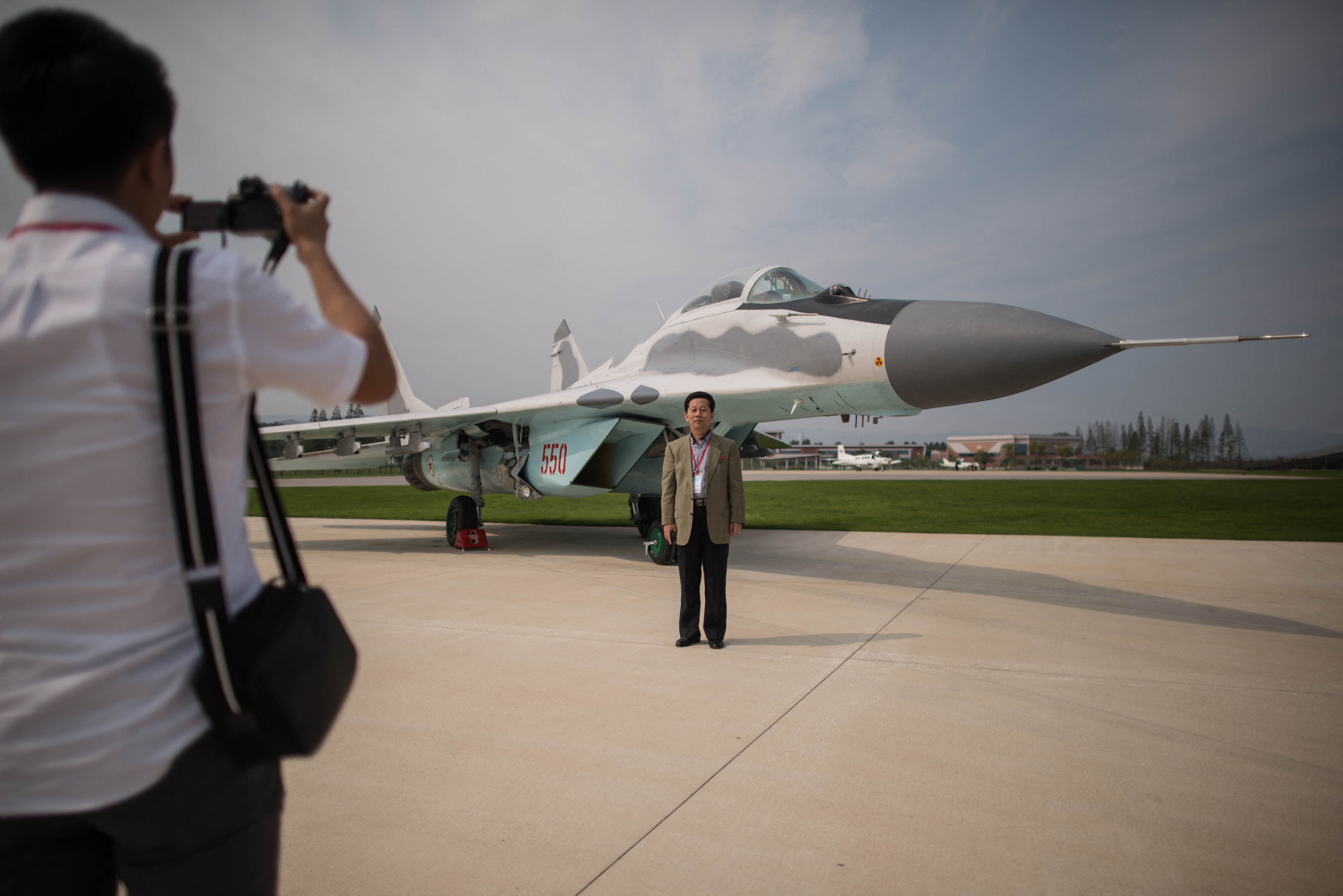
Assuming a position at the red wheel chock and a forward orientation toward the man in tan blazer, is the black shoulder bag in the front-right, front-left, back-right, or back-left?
front-right

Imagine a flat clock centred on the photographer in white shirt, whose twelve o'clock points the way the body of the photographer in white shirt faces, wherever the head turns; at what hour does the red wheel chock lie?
The red wheel chock is roughly at 11 o'clock from the photographer in white shirt.

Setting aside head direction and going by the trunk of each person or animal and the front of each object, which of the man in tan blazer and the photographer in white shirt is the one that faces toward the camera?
the man in tan blazer

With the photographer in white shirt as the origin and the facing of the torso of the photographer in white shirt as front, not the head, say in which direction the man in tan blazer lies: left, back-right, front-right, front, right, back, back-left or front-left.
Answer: front

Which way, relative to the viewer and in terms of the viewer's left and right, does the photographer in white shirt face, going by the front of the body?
facing away from the viewer and to the right of the viewer

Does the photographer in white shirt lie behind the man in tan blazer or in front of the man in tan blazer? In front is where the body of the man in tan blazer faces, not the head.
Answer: in front

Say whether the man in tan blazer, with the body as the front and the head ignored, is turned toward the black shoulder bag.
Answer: yes

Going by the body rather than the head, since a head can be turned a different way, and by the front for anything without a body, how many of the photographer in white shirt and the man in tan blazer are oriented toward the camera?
1

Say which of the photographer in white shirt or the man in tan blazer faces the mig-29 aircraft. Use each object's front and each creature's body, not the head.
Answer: the photographer in white shirt

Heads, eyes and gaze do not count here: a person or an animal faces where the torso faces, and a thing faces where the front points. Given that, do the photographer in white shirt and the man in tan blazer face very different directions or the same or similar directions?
very different directions

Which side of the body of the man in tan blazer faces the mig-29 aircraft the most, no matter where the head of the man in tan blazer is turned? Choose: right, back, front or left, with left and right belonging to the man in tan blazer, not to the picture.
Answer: back

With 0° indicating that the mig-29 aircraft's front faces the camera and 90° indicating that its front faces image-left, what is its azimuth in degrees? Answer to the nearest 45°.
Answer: approximately 315°

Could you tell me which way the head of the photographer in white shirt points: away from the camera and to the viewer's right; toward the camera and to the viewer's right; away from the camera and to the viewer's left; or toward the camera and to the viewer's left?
away from the camera and to the viewer's right

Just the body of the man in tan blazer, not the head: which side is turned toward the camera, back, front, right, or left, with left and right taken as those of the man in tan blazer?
front

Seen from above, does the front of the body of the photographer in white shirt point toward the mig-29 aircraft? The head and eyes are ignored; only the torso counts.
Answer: yes

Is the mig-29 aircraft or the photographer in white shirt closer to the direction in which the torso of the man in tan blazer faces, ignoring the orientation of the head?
the photographer in white shirt
